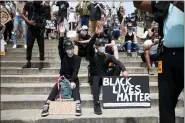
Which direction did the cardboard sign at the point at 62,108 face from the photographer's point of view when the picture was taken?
facing the viewer

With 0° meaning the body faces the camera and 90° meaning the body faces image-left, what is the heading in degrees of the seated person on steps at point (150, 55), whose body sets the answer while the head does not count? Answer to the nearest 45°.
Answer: approximately 0°

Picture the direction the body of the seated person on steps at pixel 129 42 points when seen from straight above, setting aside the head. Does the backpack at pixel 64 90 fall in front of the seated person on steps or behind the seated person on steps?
in front

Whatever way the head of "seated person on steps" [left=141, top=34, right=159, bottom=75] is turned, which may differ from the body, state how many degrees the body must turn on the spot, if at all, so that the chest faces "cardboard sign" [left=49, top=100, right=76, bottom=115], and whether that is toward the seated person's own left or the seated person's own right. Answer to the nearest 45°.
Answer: approximately 45° to the seated person's own right

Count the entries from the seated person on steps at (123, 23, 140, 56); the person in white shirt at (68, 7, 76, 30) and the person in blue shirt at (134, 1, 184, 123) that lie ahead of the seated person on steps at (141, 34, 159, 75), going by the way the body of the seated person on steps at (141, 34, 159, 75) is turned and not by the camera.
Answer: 1

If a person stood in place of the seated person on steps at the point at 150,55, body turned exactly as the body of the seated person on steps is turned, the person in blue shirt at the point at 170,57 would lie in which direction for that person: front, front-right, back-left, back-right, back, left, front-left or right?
front

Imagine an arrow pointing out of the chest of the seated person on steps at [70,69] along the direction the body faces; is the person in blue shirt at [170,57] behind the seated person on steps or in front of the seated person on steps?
in front

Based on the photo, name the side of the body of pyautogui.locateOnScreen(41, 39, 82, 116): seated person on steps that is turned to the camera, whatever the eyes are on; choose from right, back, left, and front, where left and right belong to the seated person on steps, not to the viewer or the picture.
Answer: front

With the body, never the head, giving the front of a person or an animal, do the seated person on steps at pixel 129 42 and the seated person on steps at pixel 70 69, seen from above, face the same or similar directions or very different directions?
same or similar directions

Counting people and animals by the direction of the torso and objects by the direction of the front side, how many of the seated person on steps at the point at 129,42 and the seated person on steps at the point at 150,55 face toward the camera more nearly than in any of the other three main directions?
2

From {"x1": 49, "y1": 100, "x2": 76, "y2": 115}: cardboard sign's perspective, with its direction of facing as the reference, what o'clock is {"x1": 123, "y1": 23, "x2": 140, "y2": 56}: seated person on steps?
The seated person on steps is roughly at 7 o'clock from the cardboard sign.

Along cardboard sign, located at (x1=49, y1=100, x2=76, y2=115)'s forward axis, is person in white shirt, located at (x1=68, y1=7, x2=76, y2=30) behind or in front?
behind

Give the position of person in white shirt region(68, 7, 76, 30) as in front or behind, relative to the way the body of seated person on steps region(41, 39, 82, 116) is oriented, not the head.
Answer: behind
